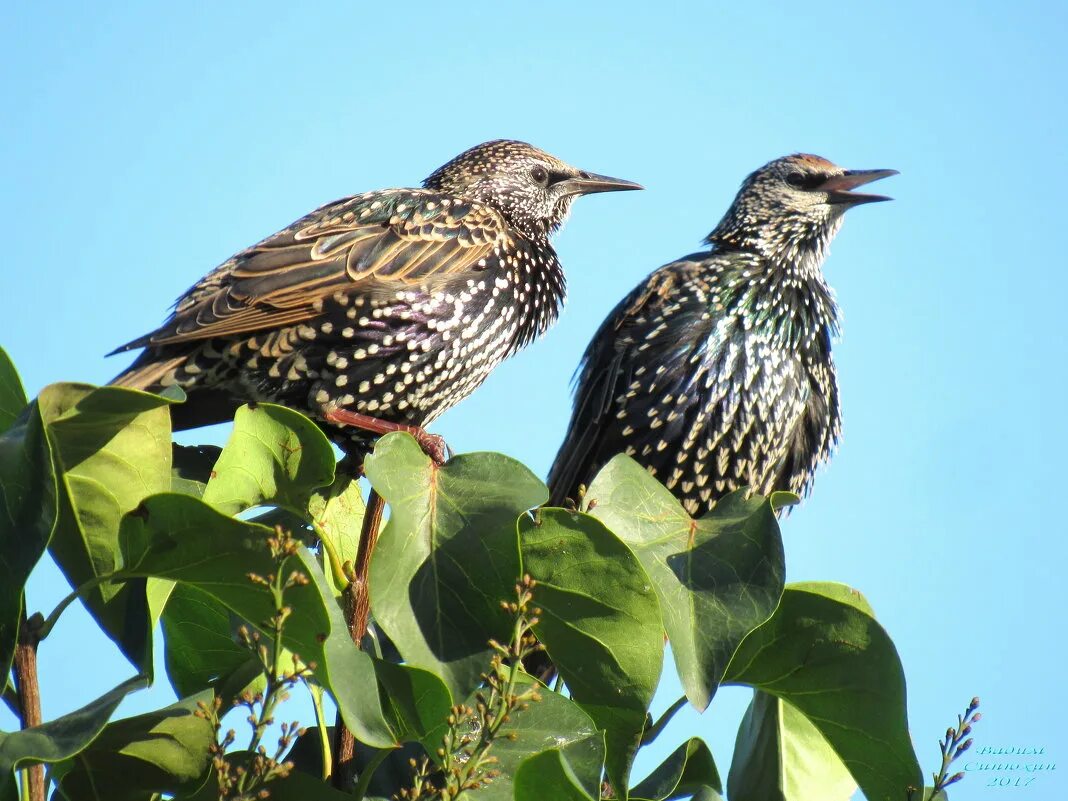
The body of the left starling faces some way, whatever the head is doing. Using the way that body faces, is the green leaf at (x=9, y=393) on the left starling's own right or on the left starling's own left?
on the left starling's own right

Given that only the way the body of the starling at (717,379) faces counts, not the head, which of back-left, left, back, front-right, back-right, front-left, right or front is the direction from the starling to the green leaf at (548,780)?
front-right

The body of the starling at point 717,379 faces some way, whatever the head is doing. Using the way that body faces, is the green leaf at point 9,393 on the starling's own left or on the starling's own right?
on the starling's own right

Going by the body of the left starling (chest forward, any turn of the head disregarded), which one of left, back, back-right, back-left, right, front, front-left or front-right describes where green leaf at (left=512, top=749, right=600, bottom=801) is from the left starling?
right

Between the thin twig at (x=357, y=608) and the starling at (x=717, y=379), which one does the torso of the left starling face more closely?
the starling

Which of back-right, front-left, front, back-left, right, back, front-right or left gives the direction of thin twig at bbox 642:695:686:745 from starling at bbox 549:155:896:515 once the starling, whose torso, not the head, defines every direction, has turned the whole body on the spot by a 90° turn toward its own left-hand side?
back-right

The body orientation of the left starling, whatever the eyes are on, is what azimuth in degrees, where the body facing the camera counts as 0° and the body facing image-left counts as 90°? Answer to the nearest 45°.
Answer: approximately 270°

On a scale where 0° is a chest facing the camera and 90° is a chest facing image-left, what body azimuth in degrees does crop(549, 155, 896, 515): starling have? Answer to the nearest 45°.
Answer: approximately 315°

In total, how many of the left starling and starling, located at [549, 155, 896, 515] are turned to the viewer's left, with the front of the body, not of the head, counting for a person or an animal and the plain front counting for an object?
0
